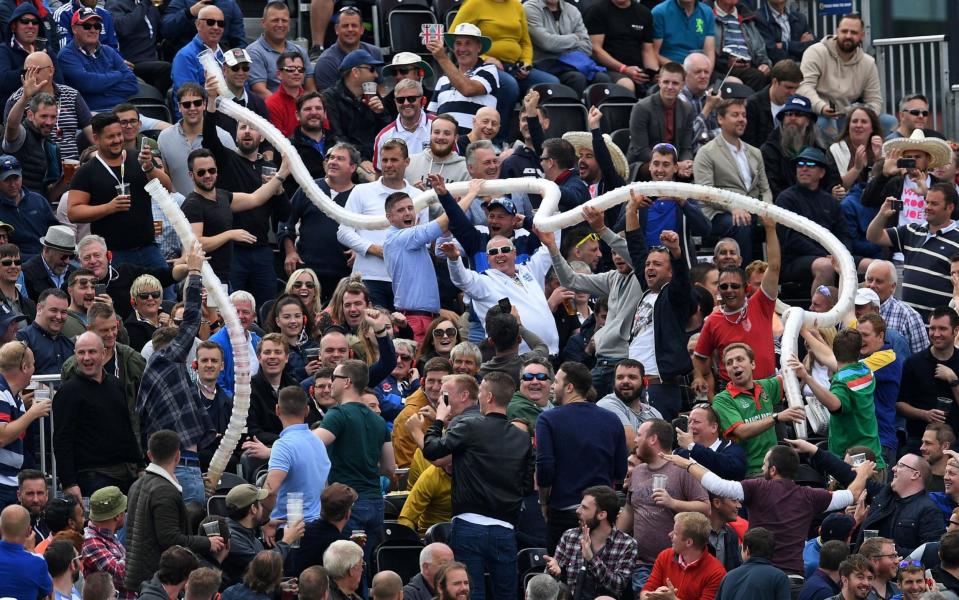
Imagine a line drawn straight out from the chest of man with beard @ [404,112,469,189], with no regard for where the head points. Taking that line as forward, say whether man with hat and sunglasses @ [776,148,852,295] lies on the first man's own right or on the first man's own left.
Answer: on the first man's own left

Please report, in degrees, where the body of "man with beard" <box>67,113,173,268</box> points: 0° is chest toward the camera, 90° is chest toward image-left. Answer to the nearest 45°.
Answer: approximately 315°

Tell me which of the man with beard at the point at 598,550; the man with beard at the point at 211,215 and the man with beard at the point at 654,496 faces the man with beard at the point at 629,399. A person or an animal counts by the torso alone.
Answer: the man with beard at the point at 211,215

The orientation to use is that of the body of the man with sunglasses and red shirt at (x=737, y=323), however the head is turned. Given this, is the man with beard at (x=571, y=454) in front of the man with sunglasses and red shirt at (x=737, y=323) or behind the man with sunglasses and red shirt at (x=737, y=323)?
in front

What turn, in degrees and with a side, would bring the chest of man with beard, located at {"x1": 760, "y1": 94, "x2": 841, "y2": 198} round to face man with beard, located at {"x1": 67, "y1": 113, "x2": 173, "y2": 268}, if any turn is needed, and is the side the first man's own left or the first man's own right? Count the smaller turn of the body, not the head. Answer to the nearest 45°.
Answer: approximately 45° to the first man's own right

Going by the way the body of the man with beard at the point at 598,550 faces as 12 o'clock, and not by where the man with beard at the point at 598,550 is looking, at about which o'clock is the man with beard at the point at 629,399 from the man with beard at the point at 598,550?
the man with beard at the point at 629,399 is roughly at 5 o'clock from the man with beard at the point at 598,550.

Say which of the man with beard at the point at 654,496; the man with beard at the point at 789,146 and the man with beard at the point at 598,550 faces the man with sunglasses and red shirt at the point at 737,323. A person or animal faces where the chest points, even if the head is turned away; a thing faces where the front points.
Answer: the man with beard at the point at 789,146

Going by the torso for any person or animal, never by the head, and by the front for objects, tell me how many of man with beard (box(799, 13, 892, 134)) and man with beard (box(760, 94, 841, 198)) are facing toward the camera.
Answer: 2

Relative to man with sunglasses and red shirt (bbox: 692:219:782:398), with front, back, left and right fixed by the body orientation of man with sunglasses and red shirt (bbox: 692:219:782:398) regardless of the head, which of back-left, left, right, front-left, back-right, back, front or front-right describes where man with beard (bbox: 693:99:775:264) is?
back

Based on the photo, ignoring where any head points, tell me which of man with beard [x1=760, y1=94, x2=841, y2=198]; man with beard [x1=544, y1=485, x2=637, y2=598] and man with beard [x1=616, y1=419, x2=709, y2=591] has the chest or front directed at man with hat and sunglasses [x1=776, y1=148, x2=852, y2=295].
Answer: man with beard [x1=760, y1=94, x2=841, y2=198]

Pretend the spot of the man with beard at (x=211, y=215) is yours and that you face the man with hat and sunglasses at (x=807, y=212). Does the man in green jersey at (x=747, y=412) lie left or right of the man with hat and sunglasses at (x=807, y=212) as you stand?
right

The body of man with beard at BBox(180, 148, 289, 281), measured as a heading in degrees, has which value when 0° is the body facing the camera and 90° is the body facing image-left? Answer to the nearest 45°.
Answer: approximately 315°

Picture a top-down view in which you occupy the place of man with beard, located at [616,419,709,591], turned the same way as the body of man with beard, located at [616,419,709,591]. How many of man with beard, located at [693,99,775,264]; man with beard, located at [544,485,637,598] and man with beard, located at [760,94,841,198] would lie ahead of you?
1

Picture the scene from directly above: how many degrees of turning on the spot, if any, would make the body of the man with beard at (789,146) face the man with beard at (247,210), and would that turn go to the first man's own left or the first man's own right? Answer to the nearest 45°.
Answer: approximately 45° to the first man's own right
